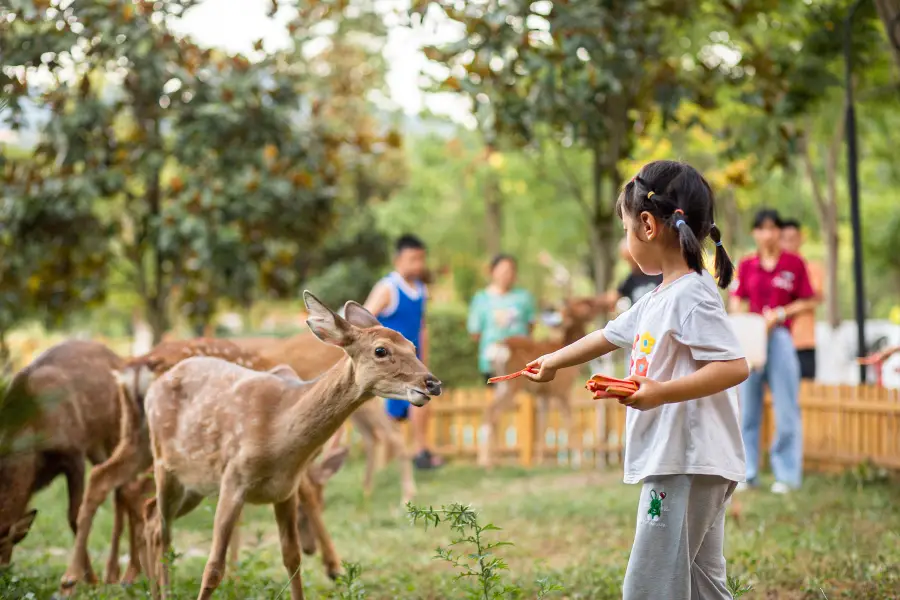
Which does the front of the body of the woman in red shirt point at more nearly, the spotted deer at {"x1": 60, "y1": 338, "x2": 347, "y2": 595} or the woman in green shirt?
the spotted deer

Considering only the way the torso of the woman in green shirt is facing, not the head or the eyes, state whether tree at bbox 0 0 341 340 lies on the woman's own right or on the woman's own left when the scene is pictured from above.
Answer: on the woman's own right

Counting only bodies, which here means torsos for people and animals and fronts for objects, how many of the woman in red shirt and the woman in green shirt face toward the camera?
2

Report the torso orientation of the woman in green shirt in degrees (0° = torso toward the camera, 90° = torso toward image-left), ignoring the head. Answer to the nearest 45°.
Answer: approximately 0°

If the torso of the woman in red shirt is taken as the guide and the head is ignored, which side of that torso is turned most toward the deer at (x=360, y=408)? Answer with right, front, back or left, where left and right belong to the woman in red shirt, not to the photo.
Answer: front

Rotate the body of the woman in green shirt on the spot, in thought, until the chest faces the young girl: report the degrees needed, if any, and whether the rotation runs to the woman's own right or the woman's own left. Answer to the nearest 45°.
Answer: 0° — they already face them

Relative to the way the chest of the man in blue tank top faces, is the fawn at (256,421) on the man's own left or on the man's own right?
on the man's own right

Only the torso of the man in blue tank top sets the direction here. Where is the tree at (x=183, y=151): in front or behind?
behind
